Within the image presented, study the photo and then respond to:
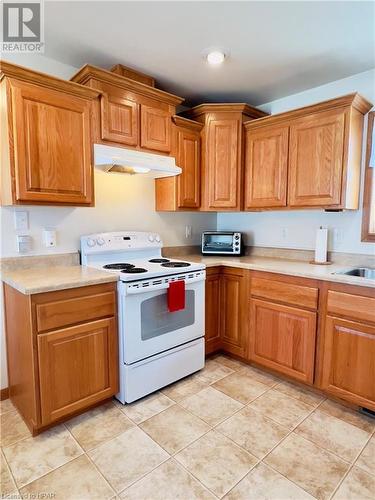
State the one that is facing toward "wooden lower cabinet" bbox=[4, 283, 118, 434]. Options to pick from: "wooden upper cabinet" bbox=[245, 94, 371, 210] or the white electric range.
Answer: the wooden upper cabinet

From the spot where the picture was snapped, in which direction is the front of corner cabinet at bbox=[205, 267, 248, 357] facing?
facing the viewer

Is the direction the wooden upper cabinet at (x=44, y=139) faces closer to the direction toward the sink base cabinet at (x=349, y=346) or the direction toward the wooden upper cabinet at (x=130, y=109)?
the sink base cabinet

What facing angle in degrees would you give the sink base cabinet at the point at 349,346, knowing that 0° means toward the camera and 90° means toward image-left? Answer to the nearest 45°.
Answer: approximately 45°

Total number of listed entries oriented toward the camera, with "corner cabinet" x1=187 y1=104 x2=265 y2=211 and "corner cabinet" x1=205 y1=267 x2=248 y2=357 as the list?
2

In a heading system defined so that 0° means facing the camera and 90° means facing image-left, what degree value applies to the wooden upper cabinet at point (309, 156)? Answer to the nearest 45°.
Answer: approximately 45°

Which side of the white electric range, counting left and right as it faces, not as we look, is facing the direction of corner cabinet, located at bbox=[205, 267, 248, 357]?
left

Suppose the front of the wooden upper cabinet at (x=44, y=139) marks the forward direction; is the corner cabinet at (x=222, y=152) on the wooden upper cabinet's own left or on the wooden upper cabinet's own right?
on the wooden upper cabinet's own left

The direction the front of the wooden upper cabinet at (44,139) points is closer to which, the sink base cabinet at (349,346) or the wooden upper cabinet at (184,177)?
the sink base cabinet

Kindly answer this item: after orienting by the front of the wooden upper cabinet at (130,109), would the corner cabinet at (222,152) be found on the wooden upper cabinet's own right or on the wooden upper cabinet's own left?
on the wooden upper cabinet's own left

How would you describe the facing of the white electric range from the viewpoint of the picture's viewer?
facing the viewer and to the right of the viewer

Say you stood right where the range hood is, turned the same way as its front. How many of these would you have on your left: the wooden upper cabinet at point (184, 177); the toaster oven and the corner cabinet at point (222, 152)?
3
